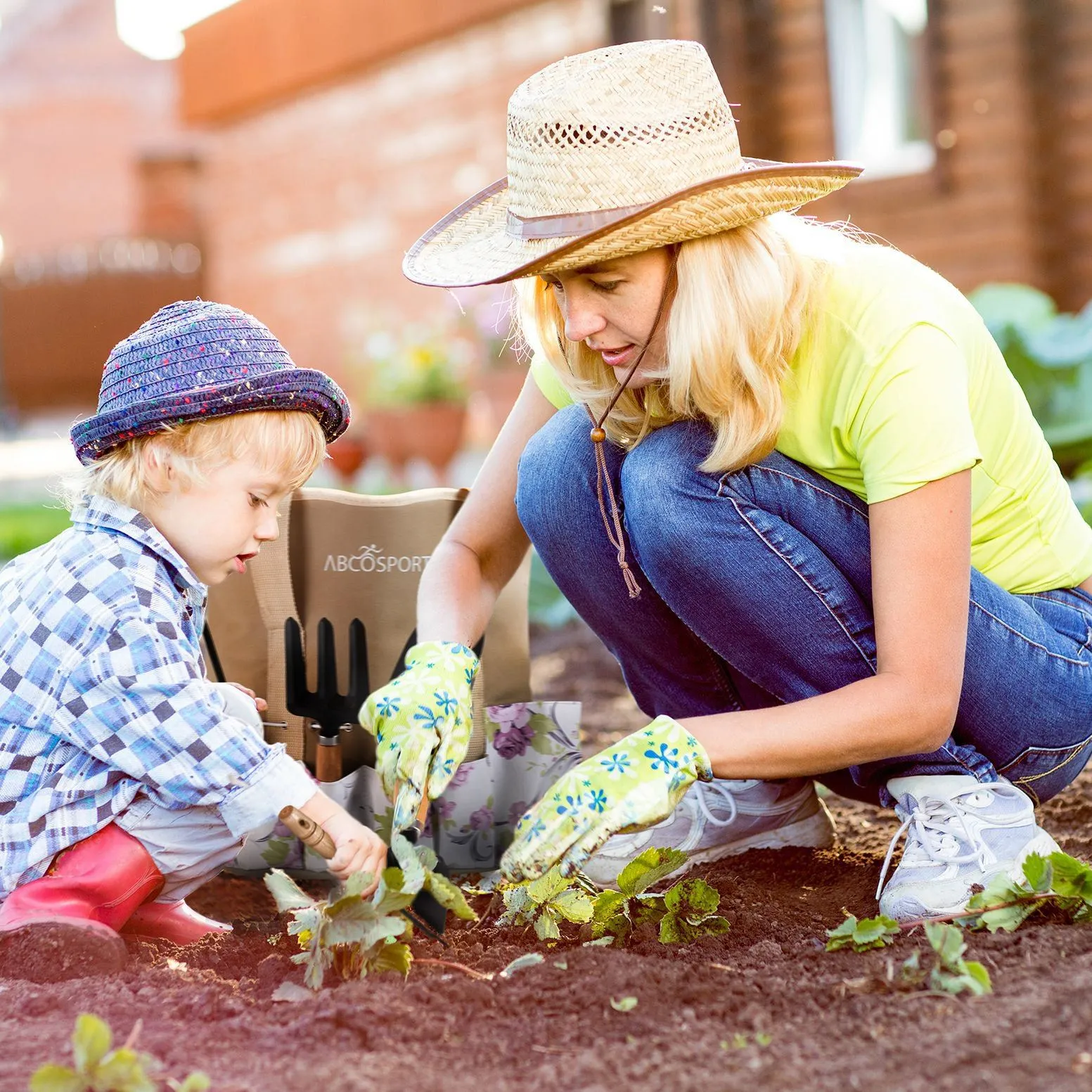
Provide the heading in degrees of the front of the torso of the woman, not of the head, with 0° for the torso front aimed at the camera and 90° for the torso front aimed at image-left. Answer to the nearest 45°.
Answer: approximately 45°

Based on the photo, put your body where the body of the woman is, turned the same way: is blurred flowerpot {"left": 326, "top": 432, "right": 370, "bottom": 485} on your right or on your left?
on your right

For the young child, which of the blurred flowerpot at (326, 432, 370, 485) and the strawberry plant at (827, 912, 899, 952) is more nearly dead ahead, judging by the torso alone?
the strawberry plant

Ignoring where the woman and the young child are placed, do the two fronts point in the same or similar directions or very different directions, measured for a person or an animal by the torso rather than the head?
very different directions

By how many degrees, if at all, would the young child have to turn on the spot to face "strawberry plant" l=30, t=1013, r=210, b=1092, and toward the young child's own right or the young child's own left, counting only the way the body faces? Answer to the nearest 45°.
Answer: approximately 90° to the young child's own right

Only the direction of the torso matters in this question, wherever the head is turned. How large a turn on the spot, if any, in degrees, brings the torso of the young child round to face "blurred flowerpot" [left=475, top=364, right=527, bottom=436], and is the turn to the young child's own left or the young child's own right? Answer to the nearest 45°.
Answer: approximately 90° to the young child's own left

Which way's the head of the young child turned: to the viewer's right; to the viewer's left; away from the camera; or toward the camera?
to the viewer's right

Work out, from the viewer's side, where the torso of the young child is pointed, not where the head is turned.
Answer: to the viewer's right

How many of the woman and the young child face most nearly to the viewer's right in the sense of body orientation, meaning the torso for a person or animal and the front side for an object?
1
